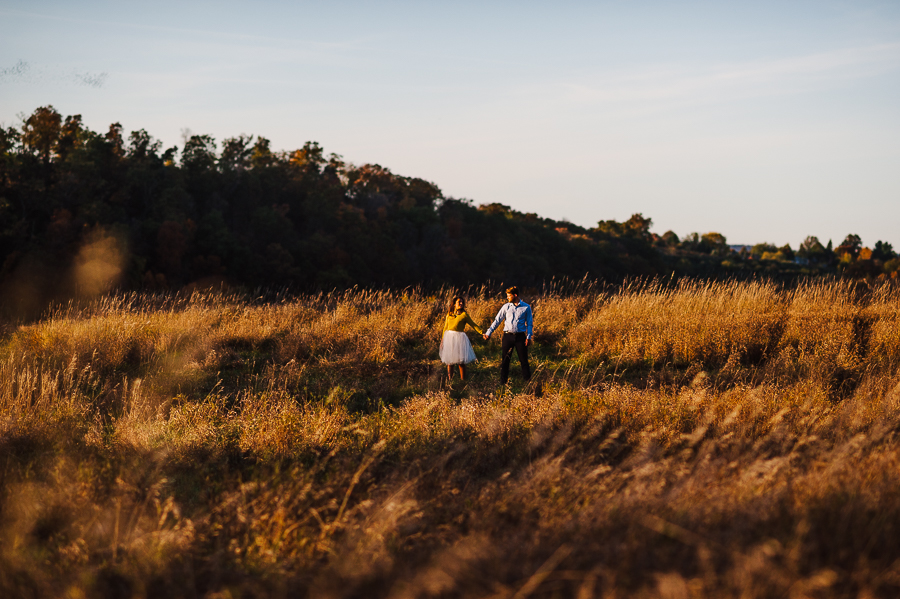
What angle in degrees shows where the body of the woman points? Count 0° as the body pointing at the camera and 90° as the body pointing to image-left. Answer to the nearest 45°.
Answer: approximately 0°

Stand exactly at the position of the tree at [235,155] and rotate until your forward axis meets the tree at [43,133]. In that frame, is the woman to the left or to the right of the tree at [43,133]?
left

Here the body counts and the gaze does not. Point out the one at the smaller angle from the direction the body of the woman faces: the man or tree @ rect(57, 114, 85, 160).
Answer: the man

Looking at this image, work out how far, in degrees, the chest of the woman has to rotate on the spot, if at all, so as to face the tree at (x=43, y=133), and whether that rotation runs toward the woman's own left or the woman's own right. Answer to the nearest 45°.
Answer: approximately 135° to the woman's own right

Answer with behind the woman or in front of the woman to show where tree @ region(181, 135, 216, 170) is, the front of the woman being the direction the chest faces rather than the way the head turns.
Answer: behind

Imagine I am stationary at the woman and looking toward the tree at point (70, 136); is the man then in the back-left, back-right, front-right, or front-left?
back-right

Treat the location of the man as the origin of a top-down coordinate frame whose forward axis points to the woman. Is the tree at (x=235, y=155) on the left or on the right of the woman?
right
